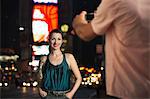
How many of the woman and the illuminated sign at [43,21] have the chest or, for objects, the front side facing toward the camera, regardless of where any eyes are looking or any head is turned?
2

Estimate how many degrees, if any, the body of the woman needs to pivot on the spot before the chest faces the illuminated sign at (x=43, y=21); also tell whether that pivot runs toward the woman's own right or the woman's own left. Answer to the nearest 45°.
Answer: approximately 180°

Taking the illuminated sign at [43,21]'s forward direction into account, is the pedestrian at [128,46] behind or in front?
in front

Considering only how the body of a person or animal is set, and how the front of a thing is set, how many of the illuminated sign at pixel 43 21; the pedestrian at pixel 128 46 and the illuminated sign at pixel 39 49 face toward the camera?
2

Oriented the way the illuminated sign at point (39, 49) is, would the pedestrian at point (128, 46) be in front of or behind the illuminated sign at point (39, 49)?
in front

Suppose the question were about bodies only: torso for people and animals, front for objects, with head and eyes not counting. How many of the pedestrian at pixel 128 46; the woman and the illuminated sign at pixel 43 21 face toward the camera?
2

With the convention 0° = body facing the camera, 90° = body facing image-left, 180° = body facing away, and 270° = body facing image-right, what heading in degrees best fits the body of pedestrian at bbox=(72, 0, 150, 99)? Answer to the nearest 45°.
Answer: approximately 135°

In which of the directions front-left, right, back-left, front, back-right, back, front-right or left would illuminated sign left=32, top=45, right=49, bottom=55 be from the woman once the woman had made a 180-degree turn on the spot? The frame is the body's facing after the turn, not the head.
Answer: front

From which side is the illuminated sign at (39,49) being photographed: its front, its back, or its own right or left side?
front

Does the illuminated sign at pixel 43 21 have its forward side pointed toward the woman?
yes

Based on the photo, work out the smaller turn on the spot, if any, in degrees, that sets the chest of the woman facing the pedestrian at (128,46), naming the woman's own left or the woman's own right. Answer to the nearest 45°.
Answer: approximately 45° to the woman's own left

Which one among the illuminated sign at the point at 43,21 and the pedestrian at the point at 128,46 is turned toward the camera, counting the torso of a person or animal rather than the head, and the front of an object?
the illuminated sign

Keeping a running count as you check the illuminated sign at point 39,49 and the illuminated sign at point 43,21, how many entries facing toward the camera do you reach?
2

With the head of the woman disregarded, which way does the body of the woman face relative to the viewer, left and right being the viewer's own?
facing the viewer
